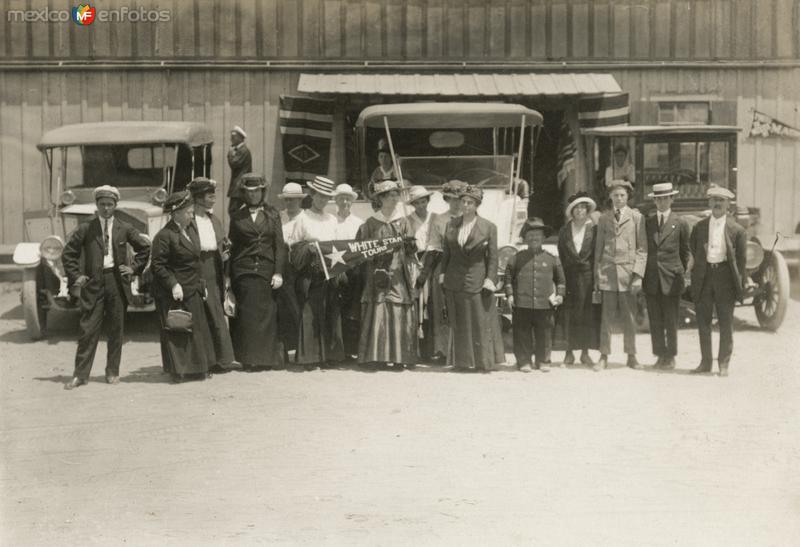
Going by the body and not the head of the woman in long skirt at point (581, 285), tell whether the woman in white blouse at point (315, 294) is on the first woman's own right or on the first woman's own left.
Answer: on the first woman's own right

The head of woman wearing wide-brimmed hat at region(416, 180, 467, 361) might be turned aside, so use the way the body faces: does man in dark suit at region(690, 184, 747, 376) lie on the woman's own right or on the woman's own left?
on the woman's own left

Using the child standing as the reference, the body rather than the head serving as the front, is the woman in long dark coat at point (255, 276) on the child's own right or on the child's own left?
on the child's own right

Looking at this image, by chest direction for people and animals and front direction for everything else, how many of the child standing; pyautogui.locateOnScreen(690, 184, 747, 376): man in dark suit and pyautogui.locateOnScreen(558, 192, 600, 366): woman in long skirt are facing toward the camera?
3

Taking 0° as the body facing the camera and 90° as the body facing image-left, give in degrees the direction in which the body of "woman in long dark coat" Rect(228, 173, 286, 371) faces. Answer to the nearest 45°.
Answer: approximately 0°

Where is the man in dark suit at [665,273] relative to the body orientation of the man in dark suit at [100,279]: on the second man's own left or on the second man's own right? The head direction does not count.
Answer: on the second man's own left

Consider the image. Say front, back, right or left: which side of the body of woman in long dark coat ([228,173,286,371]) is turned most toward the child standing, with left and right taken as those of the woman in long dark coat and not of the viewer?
left

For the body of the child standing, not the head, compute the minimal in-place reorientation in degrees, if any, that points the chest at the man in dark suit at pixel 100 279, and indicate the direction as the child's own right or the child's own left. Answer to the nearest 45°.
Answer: approximately 90° to the child's own right

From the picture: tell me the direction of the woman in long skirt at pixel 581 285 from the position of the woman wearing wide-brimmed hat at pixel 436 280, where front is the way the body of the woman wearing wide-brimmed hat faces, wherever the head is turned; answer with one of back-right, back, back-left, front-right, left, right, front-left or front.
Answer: back-left

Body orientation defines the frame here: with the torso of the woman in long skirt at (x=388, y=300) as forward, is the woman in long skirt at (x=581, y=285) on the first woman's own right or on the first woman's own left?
on the first woman's own left

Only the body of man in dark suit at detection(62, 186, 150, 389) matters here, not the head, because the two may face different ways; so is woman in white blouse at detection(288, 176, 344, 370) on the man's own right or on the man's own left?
on the man's own left

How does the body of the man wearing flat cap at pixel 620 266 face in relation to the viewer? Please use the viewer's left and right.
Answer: facing the viewer

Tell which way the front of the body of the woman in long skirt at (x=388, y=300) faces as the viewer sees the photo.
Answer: toward the camera

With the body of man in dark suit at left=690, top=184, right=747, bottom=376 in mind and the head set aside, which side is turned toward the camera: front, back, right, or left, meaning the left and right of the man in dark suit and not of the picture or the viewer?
front

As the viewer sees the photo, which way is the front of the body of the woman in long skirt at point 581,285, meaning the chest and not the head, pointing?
toward the camera

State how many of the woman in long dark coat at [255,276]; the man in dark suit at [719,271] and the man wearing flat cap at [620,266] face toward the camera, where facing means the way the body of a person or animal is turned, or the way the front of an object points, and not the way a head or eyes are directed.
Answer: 3
